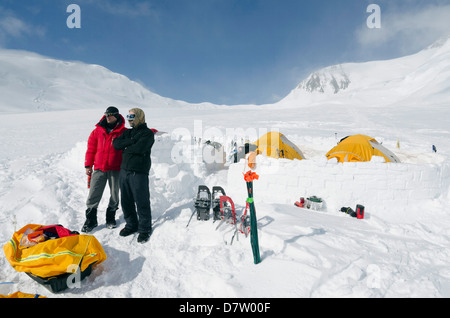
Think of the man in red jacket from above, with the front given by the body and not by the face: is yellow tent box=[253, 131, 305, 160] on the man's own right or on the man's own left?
on the man's own left

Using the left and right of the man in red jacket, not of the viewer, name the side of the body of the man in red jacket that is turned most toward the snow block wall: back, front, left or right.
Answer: left

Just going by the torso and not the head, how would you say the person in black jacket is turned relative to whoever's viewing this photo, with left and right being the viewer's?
facing the viewer and to the left of the viewer

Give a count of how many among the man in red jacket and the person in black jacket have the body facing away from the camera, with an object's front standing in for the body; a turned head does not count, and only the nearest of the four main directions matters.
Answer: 0

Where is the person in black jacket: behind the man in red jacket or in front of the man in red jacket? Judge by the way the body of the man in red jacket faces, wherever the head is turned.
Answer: in front

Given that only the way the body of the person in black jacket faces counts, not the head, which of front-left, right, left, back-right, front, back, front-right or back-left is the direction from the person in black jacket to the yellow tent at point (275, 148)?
back

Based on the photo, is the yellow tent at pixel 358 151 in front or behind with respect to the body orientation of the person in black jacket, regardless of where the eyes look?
behind

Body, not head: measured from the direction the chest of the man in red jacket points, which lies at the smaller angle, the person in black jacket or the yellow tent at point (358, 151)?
the person in black jacket

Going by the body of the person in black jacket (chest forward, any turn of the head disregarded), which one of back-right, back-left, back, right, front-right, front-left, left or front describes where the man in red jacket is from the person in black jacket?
right

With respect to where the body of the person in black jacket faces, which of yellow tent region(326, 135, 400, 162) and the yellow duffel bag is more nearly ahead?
the yellow duffel bag

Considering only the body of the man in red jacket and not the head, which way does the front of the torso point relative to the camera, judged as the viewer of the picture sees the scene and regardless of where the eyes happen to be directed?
toward the camera

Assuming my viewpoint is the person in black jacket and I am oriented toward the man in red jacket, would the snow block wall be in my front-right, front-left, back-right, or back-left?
back-right

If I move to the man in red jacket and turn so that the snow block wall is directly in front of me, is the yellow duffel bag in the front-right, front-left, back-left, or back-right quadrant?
back-right

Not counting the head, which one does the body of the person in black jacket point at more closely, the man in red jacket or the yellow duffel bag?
the yellow duffel bag
